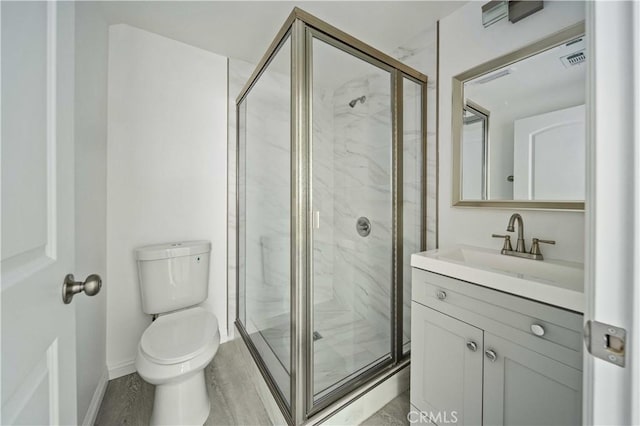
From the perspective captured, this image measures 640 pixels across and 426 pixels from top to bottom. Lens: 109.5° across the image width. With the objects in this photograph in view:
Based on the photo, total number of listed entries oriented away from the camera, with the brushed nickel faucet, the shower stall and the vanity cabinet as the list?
0

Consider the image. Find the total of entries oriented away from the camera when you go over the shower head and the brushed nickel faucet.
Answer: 0

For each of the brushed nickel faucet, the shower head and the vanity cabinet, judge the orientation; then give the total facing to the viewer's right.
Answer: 0

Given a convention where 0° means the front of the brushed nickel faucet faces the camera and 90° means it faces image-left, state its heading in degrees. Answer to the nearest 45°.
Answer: approximately 45°

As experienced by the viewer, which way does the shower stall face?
facing the viewer and to the right of the viewer

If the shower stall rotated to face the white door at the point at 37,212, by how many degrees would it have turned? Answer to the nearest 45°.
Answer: approximately 90° to its right

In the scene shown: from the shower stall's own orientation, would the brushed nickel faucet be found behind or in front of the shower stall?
in front

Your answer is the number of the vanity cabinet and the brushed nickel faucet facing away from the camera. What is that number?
0

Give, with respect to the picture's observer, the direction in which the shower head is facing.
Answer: facing the viewer and to the left of the viewer
